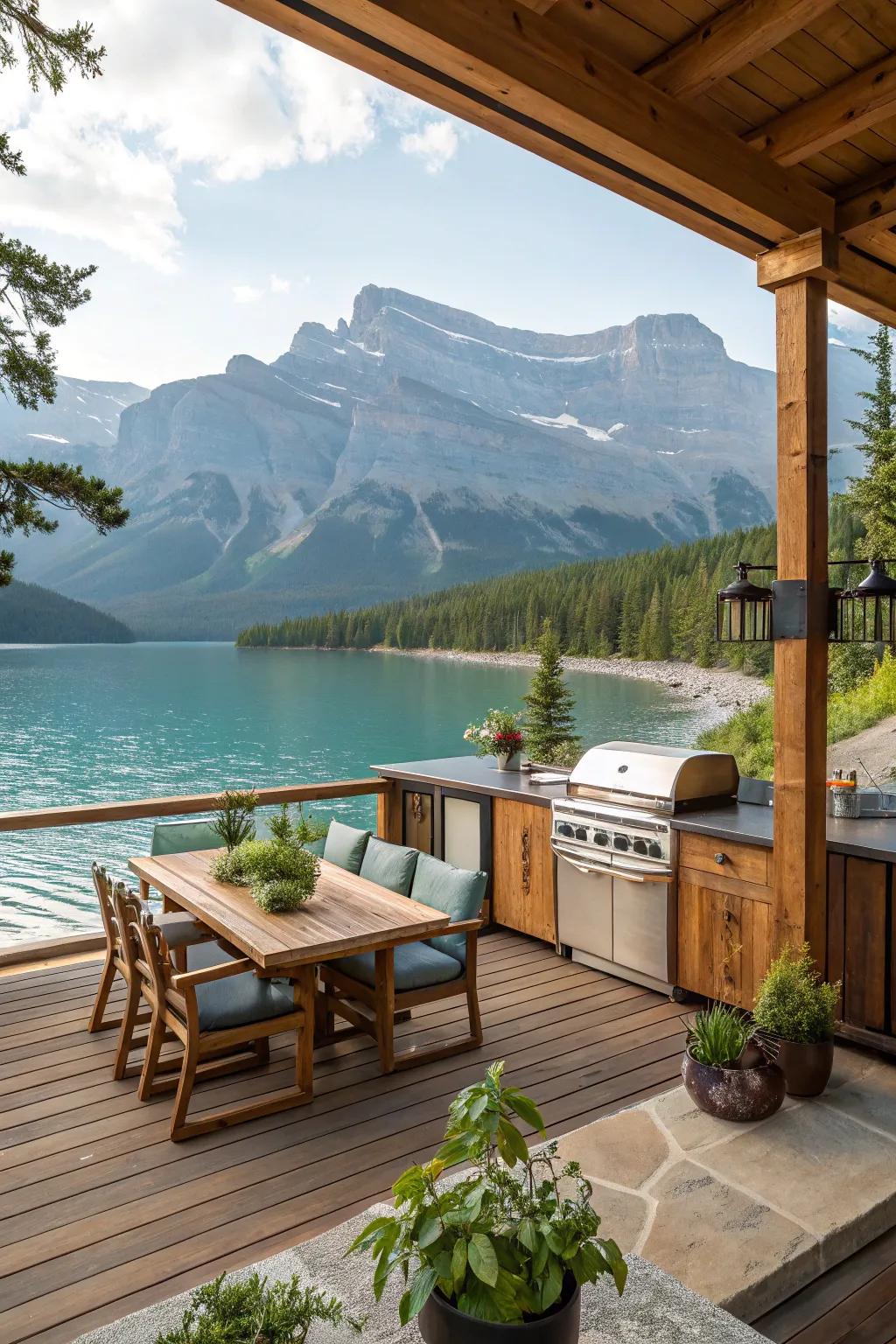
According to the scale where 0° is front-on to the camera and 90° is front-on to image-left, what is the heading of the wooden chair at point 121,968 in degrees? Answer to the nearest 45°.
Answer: approximately 225°

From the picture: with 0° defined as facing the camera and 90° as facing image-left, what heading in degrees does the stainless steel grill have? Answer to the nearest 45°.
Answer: approximately 45°

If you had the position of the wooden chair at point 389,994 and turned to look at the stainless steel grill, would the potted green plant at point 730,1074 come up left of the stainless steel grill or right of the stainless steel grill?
right

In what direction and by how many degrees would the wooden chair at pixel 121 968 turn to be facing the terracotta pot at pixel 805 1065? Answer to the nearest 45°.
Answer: approximately 90° to its right

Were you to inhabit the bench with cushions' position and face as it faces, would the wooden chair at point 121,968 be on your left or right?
on your right

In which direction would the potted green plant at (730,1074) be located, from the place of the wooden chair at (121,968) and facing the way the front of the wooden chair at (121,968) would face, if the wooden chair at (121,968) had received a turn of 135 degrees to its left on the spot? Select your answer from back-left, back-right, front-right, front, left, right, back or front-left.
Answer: back-left

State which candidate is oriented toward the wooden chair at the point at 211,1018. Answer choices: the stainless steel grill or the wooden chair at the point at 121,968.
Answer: the stainless steel grill

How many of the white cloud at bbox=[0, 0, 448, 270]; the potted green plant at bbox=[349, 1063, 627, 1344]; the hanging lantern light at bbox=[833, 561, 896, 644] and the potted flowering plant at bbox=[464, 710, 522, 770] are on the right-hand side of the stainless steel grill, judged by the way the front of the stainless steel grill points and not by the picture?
2

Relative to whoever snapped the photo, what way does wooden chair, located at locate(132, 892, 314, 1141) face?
facing away from the viewer and to the right of the viewer

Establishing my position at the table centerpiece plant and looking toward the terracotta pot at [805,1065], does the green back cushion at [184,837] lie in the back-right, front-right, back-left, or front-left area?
back-left
